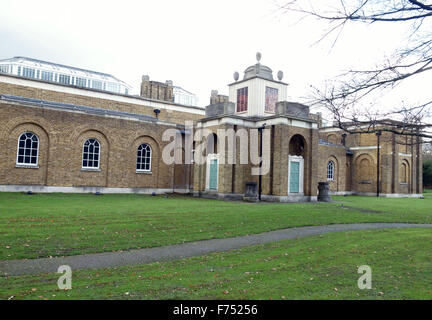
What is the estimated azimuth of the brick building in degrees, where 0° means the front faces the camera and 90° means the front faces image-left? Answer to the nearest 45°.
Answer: approximately 315°
